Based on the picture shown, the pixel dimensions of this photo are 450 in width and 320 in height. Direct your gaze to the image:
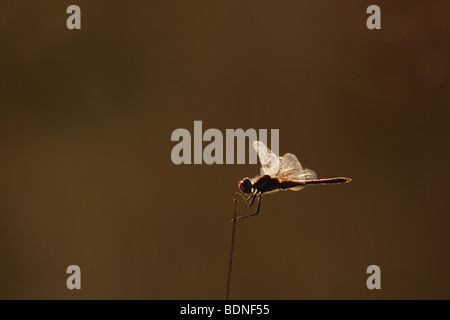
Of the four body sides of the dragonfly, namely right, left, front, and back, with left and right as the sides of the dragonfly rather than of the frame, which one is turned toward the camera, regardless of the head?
left
